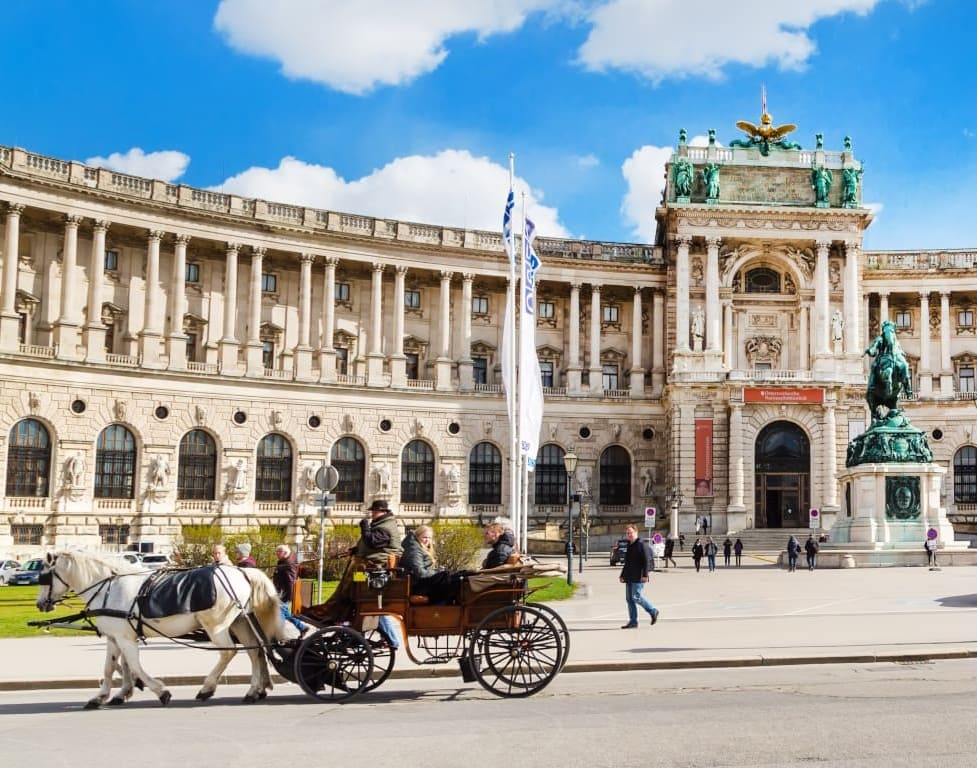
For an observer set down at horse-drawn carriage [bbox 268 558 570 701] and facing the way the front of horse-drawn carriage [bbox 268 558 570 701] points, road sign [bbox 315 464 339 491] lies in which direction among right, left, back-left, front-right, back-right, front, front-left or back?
right

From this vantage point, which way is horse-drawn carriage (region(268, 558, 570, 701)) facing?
to the viewer's left

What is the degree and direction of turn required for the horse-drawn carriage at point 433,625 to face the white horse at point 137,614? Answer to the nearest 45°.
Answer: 0° — it already faces it

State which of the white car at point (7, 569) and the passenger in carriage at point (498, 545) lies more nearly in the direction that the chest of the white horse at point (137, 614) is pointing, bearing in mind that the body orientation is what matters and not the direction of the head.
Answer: the white car

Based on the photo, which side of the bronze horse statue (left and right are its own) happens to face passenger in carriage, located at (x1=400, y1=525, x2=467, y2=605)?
front

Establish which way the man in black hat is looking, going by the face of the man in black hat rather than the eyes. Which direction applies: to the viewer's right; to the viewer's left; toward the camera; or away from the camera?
to the viewer's left

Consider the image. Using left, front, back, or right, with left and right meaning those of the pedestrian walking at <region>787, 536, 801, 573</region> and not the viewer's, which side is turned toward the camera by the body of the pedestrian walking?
back

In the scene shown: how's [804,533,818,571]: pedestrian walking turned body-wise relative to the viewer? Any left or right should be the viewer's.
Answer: facing away from the viewer

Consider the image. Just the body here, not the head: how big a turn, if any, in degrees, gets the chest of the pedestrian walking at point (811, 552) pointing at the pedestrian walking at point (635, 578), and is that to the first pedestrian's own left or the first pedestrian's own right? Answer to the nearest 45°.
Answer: approximately 180°

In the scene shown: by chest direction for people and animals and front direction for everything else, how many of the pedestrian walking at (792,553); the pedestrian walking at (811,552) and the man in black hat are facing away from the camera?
2

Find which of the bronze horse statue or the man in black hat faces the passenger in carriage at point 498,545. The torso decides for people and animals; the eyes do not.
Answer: the bronze horse statue

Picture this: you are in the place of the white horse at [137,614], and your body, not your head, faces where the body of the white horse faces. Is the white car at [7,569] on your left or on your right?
on your right
